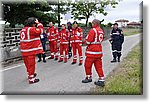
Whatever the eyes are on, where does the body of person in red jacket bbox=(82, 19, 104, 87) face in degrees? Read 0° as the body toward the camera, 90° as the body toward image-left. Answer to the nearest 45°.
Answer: approximately 135°

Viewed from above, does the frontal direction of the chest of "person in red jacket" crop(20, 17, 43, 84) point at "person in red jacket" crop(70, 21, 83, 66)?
yes

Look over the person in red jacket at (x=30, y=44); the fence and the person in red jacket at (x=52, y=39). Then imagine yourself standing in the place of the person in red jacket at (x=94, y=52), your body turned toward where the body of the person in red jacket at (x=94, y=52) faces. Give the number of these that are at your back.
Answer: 0

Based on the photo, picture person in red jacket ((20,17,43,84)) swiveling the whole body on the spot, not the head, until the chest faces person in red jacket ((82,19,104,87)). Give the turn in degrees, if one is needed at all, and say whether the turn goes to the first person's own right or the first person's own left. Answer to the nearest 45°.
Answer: approximately 45° to the first person's own right

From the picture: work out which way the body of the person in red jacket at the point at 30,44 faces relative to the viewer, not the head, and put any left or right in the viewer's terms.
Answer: facing away from the viewer and to the right of the viewer

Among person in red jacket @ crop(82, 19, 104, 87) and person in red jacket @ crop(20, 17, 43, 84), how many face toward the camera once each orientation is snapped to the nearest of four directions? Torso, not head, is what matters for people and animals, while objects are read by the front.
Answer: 0
